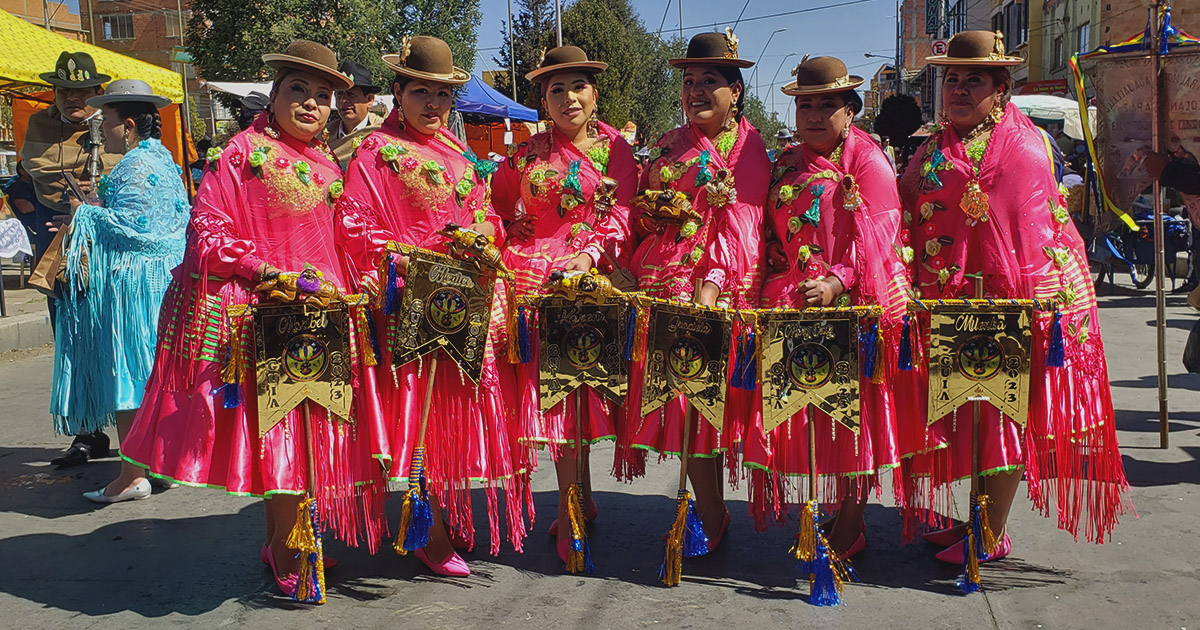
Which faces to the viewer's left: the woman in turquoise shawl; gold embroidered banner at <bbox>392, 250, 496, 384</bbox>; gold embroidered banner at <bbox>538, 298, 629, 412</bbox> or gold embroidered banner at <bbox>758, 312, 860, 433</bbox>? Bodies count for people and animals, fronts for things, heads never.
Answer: the woman in turquoise shawl

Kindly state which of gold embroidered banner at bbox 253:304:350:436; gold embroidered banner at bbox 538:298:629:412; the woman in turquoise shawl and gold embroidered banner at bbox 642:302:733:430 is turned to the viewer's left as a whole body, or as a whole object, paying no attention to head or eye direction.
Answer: the woman in turquoise shawl

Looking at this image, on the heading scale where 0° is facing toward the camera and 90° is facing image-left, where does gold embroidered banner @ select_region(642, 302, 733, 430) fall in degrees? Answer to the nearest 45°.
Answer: approximately 0°

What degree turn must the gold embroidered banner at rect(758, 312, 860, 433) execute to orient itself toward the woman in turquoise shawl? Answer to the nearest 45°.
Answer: approximately 90° to its right

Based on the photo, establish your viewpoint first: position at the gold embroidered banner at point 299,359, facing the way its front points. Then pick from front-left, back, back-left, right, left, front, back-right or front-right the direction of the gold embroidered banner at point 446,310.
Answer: left

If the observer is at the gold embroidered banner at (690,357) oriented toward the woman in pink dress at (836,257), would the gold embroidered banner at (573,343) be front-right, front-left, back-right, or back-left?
back-left

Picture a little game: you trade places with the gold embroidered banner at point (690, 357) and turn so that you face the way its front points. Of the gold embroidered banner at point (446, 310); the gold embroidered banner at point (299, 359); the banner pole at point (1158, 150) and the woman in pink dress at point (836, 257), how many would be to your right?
2

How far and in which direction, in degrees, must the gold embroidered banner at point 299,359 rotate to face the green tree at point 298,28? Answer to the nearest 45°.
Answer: approximately 180°

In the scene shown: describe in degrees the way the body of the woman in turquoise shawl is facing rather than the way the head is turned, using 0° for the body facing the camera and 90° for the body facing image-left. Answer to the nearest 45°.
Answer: approximately 90°

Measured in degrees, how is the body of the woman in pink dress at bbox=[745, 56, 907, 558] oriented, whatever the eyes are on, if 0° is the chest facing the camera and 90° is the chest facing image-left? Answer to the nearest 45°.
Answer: approximately 45°

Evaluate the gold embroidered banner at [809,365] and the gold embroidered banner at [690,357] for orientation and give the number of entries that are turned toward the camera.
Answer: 2
